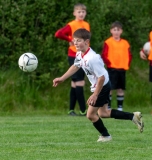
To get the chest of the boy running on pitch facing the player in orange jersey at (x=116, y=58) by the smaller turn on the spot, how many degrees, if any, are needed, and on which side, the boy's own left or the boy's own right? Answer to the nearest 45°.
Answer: approximately 135° to the boy's own right

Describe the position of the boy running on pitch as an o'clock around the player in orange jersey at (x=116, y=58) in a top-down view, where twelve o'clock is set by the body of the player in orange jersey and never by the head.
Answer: The boy running on pitch is roughly at 12 o'clock from the player in orange jersey.

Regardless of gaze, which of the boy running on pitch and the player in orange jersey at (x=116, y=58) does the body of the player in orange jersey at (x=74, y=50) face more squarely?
the boy running on pitch

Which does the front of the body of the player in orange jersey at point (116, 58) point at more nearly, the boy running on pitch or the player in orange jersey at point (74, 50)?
the boy running on pitch

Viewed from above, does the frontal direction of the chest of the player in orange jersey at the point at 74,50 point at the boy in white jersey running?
yes

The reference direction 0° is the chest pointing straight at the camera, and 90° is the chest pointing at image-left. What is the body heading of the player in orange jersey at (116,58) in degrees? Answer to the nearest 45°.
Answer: approximately 0°

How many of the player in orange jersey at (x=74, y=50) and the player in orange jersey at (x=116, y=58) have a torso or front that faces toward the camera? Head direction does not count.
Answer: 2

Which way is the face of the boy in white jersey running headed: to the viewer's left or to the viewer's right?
to the viewer's left

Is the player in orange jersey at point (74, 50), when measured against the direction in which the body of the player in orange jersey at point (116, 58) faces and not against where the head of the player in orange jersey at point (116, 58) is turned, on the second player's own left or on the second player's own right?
on the second player's own right

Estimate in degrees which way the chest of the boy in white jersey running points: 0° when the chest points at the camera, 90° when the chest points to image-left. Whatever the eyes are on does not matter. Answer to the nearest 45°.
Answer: approximately 45°

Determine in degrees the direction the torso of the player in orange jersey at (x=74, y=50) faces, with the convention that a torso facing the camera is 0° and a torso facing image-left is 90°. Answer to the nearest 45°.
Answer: approximately 0°
